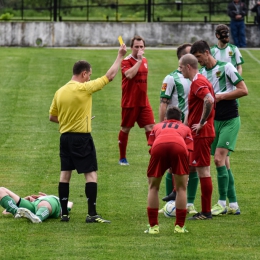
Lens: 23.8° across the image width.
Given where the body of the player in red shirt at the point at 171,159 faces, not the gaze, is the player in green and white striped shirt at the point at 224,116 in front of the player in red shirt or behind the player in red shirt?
in front

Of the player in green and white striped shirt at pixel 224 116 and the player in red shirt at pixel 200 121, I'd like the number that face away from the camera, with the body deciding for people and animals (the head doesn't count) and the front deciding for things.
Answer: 0

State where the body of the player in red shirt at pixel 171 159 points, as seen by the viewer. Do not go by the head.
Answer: away from the camera

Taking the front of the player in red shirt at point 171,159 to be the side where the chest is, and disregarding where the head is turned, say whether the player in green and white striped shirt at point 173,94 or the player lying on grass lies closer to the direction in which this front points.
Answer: the player in green and white striped shirt

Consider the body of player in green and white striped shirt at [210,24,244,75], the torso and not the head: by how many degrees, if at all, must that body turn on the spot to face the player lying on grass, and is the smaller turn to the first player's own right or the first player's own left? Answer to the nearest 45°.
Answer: approximately 45° to the first player's own right

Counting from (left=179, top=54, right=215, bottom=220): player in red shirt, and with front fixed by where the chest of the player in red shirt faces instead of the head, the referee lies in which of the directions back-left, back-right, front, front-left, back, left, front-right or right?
front

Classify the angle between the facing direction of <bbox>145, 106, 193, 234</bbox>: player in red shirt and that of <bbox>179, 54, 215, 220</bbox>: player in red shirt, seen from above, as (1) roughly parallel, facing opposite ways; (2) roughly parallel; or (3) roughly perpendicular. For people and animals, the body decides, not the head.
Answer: roughly perpendicular

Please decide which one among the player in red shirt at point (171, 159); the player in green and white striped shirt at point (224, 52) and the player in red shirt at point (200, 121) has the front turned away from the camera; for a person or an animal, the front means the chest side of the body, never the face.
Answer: the player in red shirt at point (171, 159)

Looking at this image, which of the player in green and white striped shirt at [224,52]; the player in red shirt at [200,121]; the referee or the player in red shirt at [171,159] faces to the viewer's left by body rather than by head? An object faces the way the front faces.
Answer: the player in red shirt at [200,121]

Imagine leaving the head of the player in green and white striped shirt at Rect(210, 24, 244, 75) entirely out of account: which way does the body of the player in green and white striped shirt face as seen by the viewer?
toward the camera

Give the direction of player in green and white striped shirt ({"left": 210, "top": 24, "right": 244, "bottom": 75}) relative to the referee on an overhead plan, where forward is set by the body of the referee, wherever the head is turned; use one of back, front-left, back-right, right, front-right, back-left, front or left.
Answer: front

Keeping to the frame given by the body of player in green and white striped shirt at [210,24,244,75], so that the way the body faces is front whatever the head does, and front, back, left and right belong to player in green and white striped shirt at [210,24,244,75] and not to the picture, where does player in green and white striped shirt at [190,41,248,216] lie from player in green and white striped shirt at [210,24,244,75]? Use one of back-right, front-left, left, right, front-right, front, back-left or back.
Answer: front

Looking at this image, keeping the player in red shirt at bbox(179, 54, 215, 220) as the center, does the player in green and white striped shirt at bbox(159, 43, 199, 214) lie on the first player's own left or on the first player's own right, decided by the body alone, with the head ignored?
on the first player's own right

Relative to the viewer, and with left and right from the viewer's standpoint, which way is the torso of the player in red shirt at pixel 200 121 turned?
facing to the left of the viewer

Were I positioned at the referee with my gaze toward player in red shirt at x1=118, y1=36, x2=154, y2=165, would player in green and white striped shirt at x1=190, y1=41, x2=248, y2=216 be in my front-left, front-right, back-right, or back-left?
front-right

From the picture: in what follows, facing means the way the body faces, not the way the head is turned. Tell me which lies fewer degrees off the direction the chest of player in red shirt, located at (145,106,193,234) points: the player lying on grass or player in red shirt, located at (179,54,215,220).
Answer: the player in red shirt
